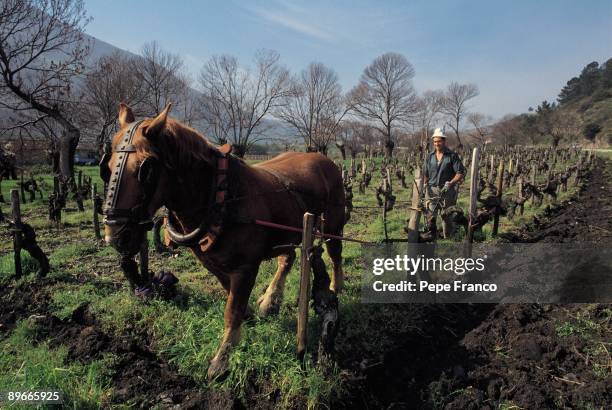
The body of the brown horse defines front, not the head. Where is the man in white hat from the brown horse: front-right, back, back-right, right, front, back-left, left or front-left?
back

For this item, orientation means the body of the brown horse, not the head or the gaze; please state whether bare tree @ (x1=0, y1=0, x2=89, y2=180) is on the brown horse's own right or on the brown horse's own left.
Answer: on the brown horse's own right

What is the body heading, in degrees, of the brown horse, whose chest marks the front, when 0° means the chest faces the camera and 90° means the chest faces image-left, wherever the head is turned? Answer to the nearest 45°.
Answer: approximately 45°

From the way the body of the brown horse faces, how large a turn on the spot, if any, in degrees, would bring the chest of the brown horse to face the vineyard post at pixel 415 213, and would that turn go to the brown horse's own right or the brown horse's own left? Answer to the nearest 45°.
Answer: approximately 180°

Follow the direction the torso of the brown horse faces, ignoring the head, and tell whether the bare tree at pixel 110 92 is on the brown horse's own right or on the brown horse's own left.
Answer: on the brown horse's own right

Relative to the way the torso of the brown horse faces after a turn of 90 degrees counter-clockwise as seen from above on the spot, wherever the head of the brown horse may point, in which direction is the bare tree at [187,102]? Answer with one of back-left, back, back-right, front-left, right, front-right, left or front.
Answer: back-left
